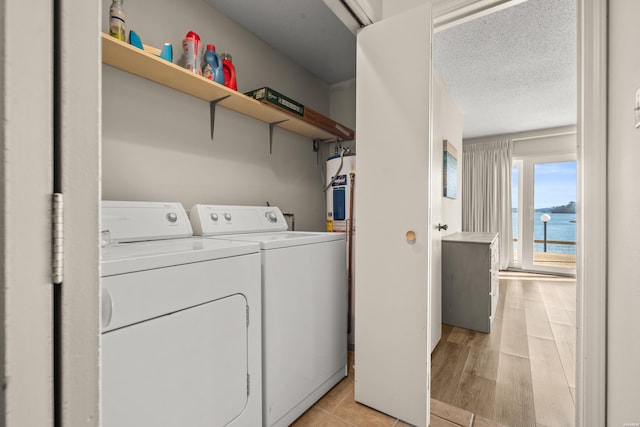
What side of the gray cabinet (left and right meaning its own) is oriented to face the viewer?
right

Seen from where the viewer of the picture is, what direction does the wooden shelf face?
facing the viewer and to the right of the viewer

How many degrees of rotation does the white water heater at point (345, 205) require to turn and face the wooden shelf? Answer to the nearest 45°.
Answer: approximately 45° to its right

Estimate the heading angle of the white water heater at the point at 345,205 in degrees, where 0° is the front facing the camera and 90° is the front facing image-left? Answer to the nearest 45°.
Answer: approximately 0°

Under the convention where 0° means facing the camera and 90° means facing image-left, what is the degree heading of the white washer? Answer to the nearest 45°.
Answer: approximately 315°

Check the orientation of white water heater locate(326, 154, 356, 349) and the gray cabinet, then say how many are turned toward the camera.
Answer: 1

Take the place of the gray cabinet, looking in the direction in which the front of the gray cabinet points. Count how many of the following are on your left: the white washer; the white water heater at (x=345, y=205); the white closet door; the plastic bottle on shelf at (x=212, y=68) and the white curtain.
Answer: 1

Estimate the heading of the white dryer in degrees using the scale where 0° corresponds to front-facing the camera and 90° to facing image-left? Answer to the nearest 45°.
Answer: approximately 315°

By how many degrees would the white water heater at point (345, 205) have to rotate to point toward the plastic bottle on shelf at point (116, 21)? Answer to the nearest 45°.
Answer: approximately 45° to its right

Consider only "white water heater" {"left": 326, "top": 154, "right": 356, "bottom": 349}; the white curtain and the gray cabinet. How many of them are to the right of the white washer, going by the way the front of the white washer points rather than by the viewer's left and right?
0
